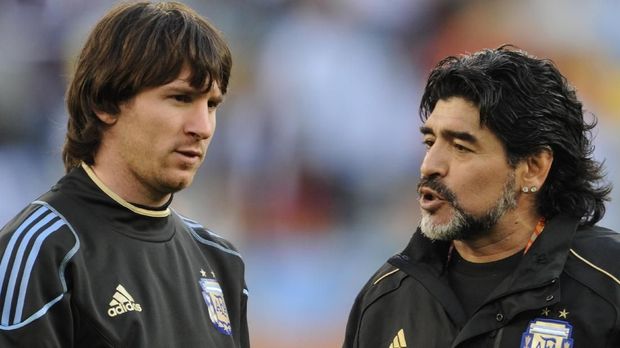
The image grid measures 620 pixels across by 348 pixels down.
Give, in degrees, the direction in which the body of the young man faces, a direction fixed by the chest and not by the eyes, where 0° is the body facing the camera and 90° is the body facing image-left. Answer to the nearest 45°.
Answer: approximately 315°

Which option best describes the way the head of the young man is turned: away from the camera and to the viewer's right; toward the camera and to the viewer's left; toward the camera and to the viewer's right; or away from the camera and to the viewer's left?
toward the camera and to the viewer's right
